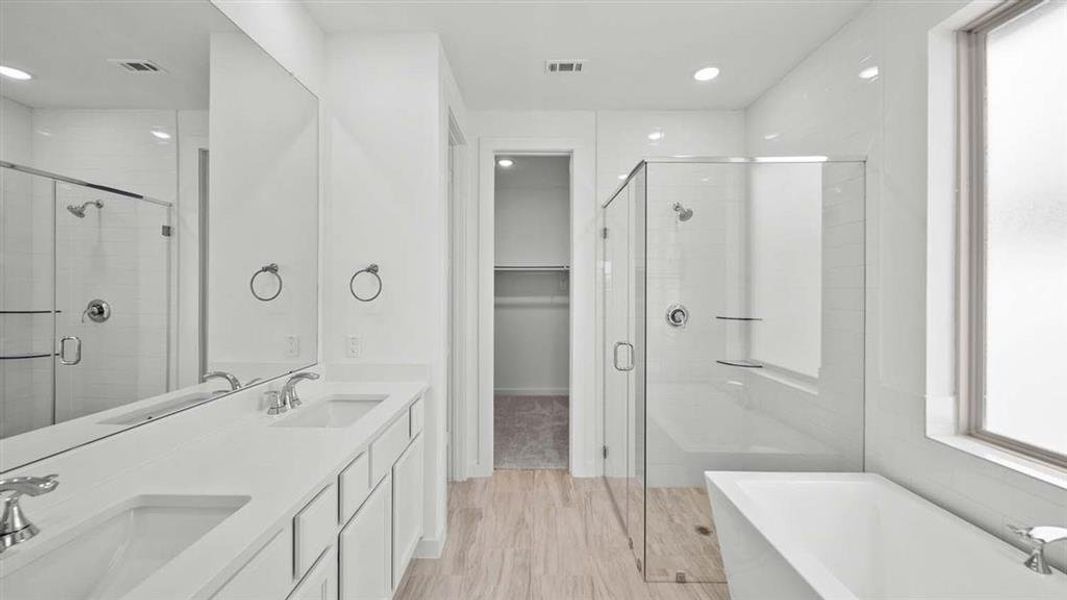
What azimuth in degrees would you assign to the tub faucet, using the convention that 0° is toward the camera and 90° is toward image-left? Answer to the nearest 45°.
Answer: approximately 45°

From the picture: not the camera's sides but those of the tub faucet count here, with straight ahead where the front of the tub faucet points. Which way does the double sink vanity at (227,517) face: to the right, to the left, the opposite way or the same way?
the opposite way

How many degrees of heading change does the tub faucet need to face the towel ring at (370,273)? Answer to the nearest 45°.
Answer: approximately 45° to its right

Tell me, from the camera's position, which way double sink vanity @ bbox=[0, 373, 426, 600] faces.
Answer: facing the viewer and to the right of the viewer

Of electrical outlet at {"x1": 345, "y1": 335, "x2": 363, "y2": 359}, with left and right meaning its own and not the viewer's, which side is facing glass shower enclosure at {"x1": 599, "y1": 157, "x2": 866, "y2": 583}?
left

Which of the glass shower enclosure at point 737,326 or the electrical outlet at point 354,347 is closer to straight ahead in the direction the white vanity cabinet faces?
the glass shower enclosure

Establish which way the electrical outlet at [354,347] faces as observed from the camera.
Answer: facing the viewer

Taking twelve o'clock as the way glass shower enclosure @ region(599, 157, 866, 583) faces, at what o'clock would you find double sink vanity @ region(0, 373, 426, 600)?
The double sink vanity is roughly at 10 o'clock from the glass shower enclosure.

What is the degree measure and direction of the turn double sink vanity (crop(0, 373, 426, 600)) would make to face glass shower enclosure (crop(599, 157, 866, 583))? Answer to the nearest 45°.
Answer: approximately 45° to its left

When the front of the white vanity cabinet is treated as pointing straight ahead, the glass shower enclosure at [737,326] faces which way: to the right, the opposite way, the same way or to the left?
the opposite way

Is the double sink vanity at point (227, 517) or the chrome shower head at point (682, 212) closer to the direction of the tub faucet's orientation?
the double sink vanity
